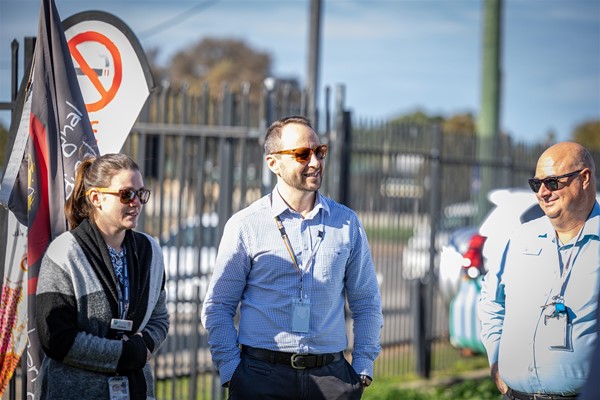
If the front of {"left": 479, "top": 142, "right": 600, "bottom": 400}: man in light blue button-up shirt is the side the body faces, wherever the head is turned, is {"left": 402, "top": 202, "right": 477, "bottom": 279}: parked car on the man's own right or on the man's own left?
on the man's own right

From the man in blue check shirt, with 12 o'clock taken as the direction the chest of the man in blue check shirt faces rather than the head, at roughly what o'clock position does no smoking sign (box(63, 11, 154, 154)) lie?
The no smoking sign is roughly at 4 o'clock from the man in blue check shirt.

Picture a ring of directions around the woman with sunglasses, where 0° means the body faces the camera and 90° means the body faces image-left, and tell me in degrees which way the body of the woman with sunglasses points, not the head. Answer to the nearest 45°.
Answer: approximately 315°

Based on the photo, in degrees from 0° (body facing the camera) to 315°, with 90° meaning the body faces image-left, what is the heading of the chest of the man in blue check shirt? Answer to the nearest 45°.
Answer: approximately 0°

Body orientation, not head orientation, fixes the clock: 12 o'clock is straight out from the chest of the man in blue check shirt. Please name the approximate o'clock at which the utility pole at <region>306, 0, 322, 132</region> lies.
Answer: The utility pole is roughly at 6 o'clock from the man in blue check shirt.

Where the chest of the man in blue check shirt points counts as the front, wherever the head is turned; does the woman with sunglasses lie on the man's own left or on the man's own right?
on the man's own right

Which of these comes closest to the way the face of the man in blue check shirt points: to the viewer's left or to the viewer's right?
to the viewer's right

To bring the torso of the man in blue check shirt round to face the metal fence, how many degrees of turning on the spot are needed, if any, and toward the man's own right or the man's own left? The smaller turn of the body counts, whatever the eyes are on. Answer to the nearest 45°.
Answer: approximately 180°

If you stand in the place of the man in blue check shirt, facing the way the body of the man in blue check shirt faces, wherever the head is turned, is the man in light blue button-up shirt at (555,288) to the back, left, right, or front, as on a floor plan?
left

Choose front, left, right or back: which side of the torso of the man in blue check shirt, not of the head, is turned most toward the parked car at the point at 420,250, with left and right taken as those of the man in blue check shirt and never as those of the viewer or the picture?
back
